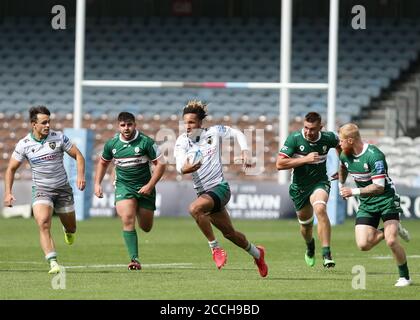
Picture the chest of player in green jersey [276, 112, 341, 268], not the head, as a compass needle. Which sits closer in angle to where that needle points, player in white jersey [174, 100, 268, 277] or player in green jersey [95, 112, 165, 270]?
the player in white jersey

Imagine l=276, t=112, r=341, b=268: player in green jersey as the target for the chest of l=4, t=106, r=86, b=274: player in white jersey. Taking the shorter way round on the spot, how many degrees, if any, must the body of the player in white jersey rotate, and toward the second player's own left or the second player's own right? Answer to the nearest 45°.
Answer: approximately 90° to the second player's own left

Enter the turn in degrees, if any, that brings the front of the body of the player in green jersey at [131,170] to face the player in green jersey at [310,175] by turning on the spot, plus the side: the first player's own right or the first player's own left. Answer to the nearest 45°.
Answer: approximately 90° to the first player's own left

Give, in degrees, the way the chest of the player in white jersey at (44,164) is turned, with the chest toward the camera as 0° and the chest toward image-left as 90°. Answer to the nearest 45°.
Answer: approximately 0°

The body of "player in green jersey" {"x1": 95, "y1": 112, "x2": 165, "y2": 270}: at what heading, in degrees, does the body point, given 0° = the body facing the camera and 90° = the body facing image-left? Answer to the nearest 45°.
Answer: approximately 0°

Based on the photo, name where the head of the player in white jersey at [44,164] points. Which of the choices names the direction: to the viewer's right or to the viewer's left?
to the viewer's right

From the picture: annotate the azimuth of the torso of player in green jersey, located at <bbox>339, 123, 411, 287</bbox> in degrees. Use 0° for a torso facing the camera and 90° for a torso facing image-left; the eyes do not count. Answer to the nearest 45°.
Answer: approximately 45°

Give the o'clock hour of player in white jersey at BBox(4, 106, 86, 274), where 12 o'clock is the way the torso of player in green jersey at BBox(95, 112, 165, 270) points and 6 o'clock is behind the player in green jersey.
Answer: The player in white jersey is roughly at 2 o'clock from the player in green jersey.

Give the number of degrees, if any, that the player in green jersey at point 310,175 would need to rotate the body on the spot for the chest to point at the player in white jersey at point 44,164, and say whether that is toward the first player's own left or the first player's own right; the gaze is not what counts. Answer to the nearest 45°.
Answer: approximately 45° to the first player's own right

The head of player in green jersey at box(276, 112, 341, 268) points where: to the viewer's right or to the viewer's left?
to the viewer's left

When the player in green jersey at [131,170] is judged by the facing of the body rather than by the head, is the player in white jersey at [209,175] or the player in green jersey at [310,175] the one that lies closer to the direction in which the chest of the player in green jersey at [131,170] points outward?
the player in white jersey

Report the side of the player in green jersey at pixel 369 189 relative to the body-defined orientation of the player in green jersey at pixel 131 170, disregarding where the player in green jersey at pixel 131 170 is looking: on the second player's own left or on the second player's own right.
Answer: on the second player's own left
